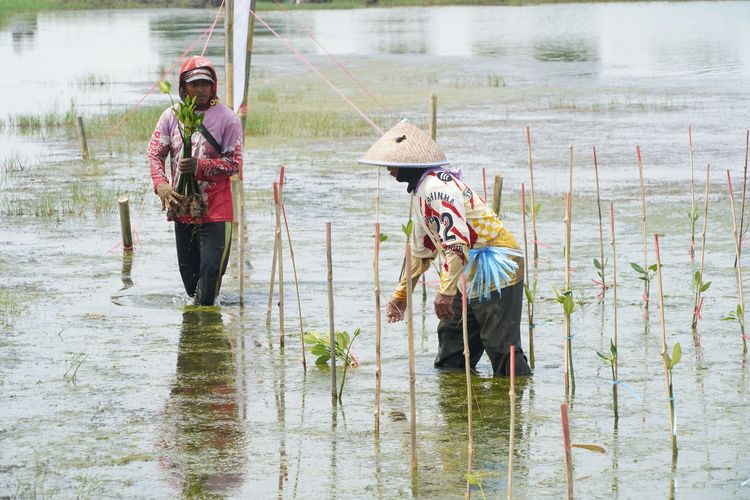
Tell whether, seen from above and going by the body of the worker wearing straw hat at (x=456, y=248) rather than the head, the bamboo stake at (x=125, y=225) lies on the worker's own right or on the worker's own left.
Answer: on the worker's own right

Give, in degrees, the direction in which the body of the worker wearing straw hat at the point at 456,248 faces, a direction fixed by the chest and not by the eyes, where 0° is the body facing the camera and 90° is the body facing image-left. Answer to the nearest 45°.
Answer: approximately 90°

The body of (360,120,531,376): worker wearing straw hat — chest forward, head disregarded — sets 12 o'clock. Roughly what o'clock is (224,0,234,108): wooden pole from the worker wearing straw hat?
The wooden pole is roughly at 2 o'clock from the worker wearing straw hat.

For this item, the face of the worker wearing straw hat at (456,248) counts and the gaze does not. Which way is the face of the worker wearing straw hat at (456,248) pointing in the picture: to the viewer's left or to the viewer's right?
to the viewer's left

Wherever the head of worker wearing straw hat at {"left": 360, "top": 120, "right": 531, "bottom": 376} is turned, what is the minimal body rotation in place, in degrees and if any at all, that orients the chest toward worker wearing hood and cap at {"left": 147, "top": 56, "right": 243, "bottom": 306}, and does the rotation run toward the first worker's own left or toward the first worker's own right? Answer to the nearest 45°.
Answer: approximately 45° to the first worker's own right
